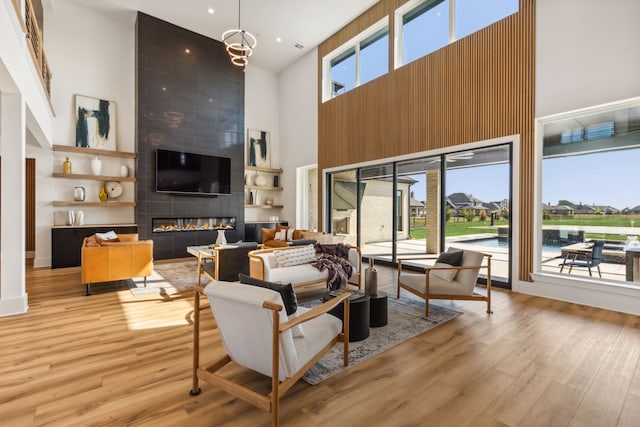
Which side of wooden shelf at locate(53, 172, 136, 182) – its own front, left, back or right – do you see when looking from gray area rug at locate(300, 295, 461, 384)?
front

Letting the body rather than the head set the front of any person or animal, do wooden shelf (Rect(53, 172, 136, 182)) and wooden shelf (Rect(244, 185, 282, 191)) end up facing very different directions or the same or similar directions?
same or similar directions

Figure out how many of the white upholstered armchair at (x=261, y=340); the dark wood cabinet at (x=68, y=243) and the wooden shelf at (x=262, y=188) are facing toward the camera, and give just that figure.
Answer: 2

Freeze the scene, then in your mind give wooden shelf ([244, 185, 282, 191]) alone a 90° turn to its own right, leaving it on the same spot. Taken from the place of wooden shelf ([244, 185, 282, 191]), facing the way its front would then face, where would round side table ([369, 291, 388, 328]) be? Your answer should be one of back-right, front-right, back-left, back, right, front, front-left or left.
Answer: left

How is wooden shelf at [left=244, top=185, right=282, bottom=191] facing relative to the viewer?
toward the camera

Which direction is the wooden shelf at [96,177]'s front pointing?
toward the camera

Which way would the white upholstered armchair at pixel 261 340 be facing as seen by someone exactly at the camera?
facing away from the viewer and to the right of the viewer

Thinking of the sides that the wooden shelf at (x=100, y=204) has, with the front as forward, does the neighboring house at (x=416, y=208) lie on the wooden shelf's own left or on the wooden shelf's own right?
on the wooden shelf's own left

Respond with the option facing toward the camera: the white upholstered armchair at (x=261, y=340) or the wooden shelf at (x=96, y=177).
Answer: the wooden shelf

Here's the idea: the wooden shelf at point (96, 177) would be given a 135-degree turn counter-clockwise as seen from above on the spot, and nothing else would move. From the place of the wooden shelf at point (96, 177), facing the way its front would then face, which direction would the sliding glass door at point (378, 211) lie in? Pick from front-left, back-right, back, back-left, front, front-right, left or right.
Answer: right

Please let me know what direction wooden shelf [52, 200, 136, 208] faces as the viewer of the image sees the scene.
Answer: facing the viewer

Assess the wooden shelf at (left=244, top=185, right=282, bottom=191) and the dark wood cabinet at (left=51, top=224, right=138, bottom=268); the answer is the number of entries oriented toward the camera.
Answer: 2
